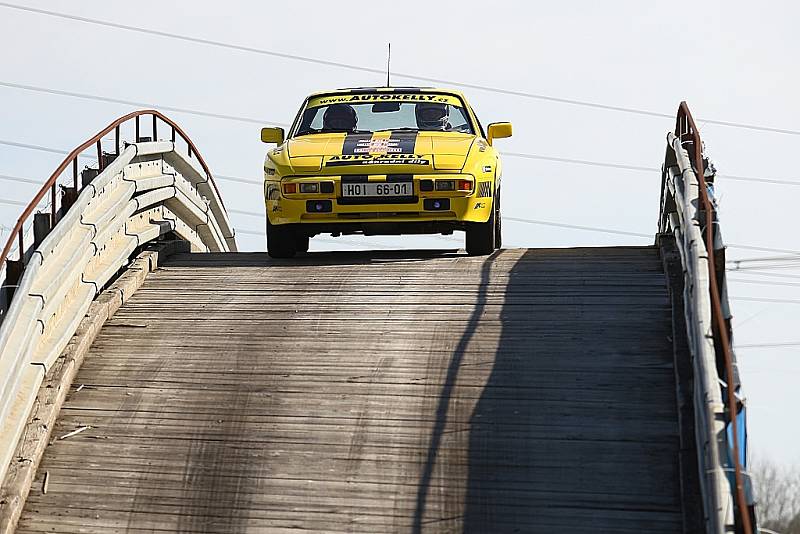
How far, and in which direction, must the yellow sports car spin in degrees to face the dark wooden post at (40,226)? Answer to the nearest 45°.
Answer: approximately 45° to its right

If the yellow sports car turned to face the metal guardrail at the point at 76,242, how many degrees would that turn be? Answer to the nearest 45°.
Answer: approximately 45° to its right

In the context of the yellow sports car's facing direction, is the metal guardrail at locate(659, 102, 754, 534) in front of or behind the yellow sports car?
in front

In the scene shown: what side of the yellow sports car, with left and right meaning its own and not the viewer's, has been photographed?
front
